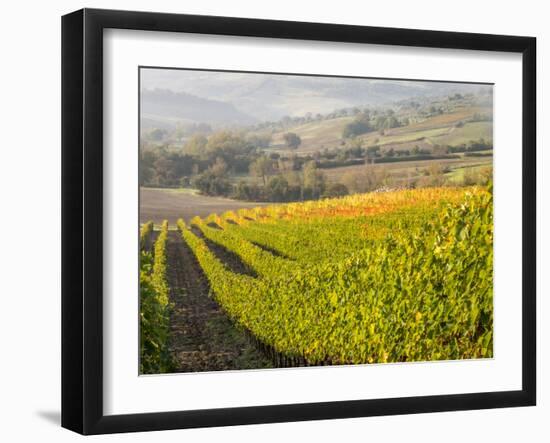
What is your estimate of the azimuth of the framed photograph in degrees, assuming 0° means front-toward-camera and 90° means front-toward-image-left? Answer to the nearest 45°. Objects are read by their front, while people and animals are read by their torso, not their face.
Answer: approximately 315°
